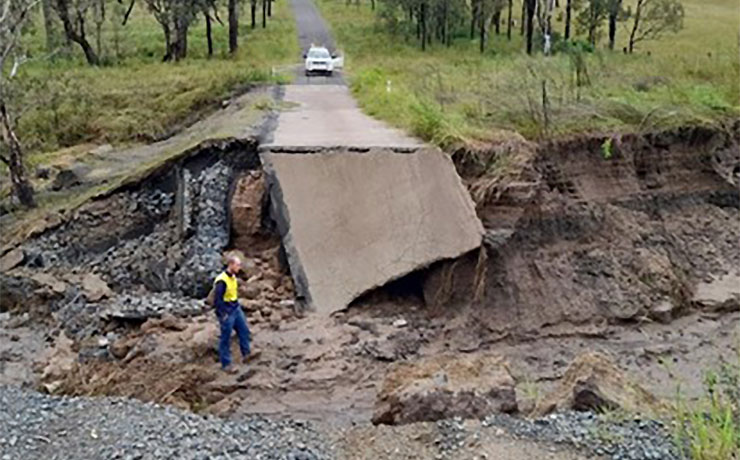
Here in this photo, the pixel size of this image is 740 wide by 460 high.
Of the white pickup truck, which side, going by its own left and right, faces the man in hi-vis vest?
front

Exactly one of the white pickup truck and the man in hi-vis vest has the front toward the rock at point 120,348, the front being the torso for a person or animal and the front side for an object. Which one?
the white pickup truck

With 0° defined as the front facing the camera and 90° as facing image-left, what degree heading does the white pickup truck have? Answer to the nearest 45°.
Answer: approximately 0°

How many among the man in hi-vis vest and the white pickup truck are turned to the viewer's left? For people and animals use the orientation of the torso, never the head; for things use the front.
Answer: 0

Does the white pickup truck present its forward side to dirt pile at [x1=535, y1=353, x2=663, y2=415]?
yes

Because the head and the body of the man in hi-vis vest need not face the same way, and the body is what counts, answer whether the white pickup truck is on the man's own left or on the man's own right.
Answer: on the man's own left

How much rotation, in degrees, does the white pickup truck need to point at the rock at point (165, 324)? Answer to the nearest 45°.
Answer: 0° — it already faces it

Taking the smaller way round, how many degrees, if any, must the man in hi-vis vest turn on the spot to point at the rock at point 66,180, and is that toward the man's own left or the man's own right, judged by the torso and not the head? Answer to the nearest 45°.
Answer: approximately 135° to the man's own left

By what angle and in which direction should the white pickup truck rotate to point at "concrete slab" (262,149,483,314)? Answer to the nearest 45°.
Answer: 0° — it already faces it

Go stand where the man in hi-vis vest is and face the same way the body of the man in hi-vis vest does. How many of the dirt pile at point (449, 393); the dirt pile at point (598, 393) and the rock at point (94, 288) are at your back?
1

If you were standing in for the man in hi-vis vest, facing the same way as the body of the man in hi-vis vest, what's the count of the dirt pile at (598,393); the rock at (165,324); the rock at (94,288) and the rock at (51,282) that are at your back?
3

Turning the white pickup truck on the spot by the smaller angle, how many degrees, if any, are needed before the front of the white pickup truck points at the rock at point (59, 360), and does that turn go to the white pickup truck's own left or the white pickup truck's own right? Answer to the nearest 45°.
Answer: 0° — it already faces it

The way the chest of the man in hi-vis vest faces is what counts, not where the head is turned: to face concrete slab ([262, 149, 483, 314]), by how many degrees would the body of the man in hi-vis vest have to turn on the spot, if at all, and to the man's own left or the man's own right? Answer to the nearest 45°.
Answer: approximately 90° to the man's own left

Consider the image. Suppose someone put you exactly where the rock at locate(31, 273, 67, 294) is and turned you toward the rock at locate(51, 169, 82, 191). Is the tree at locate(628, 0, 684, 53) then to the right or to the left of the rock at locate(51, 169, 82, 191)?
right
